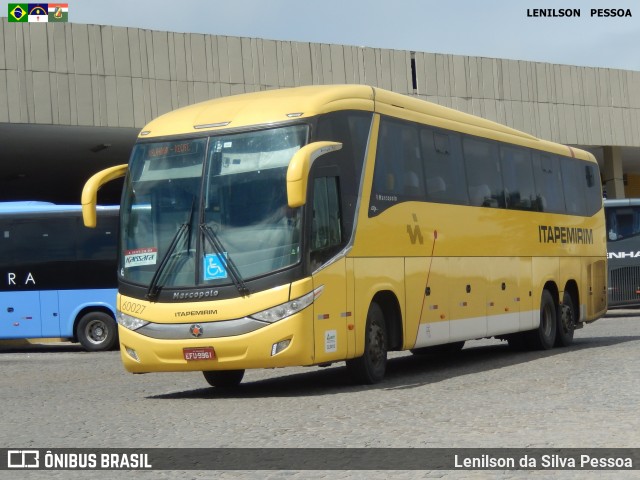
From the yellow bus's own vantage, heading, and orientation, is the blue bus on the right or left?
on its right

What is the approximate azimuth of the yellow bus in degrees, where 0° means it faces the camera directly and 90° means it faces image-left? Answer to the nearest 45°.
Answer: approximately 45°
